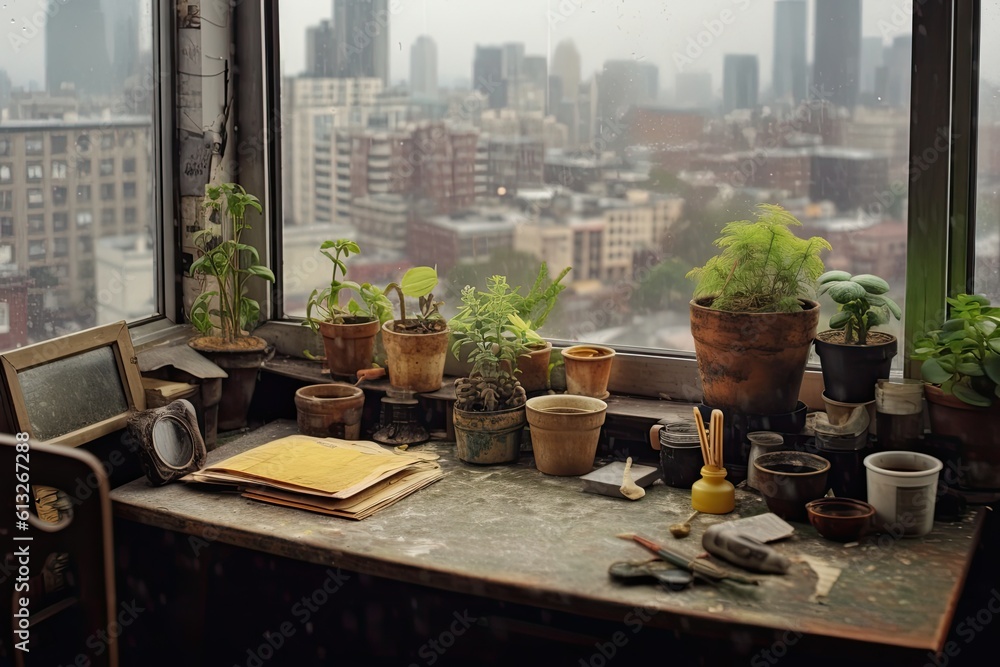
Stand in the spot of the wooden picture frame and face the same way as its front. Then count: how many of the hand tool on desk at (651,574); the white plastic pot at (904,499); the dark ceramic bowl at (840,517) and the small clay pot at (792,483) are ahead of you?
4

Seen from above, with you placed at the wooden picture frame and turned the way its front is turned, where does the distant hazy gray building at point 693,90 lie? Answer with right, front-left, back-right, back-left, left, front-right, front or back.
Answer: front-left

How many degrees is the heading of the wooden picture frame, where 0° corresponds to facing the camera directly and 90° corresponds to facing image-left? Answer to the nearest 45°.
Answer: approximately 315°

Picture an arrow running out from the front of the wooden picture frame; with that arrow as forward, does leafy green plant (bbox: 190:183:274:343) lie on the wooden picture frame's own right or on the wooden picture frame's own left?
on the wooden picture frame's own left
